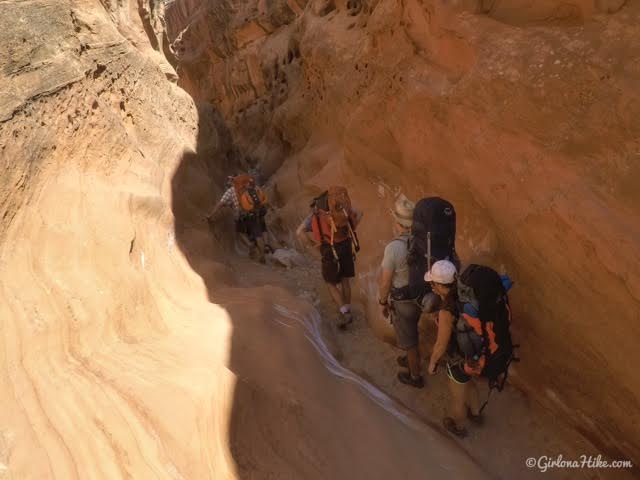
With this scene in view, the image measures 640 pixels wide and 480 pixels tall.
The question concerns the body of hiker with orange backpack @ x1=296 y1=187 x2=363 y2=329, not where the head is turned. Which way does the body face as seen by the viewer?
away from the camera

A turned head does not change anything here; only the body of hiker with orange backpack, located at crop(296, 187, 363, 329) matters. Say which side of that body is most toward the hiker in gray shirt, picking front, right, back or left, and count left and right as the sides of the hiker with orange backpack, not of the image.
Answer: back

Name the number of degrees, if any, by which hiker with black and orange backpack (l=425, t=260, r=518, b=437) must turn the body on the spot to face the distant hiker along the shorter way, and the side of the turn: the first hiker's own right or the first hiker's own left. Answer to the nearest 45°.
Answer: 0° — they already face them

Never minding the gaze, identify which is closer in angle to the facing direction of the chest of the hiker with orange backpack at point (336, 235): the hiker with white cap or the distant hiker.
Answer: the distant hiker

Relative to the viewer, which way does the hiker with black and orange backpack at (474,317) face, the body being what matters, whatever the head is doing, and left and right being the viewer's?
facing away from the viewer and to the left of the viewer
